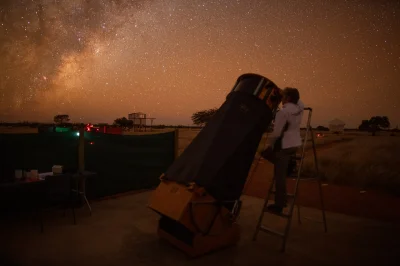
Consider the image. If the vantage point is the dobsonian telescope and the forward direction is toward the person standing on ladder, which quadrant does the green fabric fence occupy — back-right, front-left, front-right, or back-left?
back-left

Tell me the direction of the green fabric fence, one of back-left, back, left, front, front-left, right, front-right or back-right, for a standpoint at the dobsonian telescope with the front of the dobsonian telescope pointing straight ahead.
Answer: left

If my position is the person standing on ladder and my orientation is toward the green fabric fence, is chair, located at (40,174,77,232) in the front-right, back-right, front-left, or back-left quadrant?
front-left

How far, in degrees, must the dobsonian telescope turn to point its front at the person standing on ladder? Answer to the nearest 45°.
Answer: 0° — it already faces them

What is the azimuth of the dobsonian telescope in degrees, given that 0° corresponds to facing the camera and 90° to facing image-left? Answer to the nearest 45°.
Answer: approximately 225°

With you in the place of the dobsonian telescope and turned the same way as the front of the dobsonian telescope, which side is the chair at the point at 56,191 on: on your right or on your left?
on your left

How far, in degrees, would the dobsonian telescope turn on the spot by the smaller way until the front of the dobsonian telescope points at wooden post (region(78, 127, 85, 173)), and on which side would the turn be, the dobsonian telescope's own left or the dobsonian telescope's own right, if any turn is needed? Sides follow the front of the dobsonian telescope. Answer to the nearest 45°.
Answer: approximately 90° to the dobsonian telescope's own left

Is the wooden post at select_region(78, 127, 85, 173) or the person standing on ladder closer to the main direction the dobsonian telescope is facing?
the person standing on ladder

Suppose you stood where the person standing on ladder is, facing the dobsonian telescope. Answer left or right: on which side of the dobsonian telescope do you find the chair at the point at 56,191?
right
